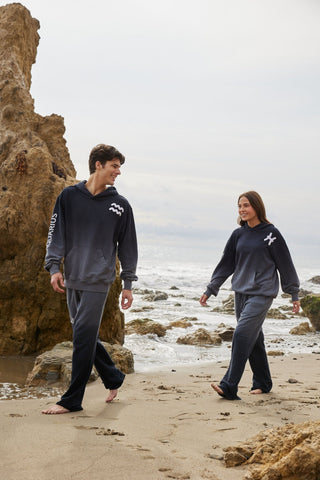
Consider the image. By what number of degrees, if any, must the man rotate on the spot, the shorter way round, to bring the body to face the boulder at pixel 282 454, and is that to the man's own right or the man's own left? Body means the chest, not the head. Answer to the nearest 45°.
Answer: approximately 90° to the man's own left

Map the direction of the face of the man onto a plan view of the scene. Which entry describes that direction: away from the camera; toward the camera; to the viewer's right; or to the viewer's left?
to the viewer's right

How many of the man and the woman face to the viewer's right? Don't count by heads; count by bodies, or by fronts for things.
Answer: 0

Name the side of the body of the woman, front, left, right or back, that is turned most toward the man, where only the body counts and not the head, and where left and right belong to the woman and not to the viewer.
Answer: front

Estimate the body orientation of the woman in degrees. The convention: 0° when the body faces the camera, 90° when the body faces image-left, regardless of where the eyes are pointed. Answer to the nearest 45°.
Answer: approximately 45°

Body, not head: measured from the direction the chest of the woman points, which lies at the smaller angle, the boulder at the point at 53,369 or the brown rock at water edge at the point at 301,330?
the boulder

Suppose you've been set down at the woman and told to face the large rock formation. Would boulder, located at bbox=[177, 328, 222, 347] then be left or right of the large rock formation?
right

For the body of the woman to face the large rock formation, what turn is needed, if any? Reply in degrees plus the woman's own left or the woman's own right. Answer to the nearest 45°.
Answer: approximately 90° to the woman's own right
